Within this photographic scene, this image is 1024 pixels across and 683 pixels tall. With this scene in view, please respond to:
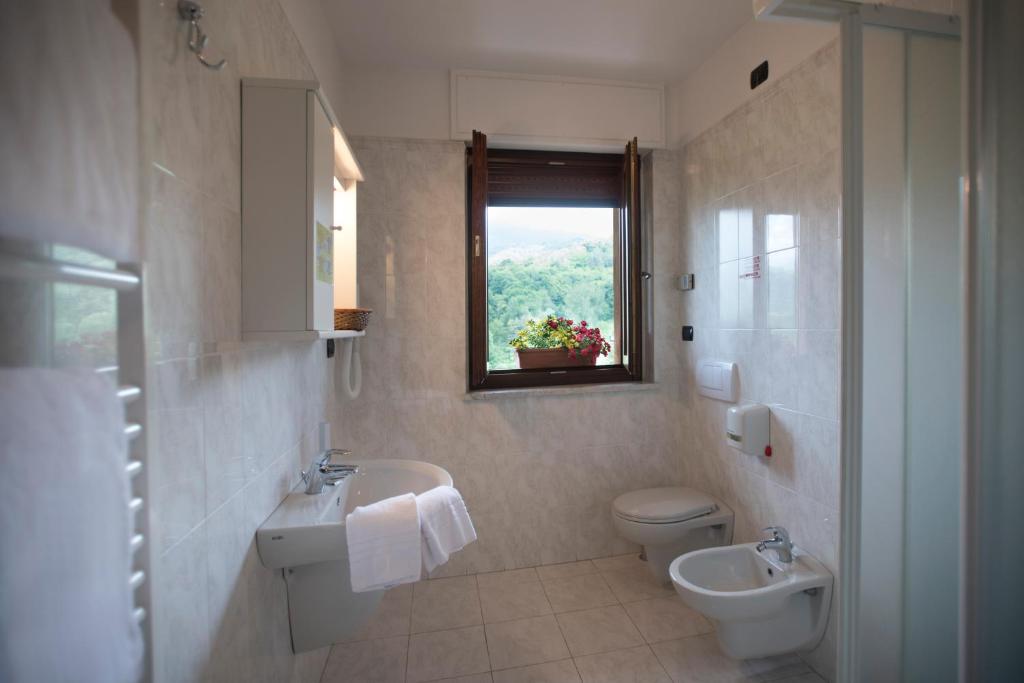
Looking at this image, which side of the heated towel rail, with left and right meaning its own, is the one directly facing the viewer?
right

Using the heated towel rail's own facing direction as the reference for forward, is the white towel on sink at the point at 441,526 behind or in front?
in front

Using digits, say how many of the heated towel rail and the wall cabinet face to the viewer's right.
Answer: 2

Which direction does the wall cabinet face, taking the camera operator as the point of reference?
facing to the right of the viewer

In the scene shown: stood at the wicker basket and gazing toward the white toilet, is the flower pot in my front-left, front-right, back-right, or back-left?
front-left

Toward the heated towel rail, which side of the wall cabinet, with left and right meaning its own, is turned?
right

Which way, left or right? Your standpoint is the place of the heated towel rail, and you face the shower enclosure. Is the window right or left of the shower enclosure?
left

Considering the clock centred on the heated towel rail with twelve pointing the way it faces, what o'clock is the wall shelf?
The wall shelf is roughly at 10 o'clock from the heated towel rail.

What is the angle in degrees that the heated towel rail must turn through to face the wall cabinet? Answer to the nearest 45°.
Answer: approximately 45° to its left

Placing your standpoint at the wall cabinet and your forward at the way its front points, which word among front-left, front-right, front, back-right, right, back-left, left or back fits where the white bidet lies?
front

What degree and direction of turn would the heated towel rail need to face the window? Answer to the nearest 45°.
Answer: approximately 45° to its left

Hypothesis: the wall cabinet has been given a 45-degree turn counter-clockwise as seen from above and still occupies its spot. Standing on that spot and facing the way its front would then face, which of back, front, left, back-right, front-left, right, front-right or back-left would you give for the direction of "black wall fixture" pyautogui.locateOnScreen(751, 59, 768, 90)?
front-right

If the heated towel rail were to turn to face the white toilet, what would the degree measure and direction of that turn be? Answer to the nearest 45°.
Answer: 0° — it already faces it
